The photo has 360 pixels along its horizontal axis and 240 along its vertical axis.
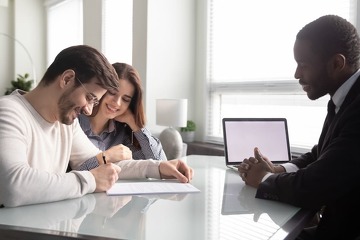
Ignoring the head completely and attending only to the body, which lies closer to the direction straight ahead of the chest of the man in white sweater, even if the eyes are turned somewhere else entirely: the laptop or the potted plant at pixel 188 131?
the laptop

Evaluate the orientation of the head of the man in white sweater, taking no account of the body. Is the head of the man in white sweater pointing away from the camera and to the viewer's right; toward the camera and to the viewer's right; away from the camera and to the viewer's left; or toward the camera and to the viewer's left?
toward the camera and to the viewer's right

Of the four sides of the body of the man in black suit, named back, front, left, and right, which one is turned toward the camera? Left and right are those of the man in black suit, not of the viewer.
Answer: left

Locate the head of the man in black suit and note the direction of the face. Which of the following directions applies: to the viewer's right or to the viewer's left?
to the viewer's left

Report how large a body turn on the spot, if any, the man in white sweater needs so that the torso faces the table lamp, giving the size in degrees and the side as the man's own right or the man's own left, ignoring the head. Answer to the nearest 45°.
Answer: approximately 90° to the man's own left

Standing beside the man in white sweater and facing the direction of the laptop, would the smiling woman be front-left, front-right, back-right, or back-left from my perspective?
front-left

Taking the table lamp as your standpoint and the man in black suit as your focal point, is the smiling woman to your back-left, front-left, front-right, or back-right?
front-right

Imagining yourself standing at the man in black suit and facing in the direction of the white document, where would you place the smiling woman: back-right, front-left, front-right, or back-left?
front-right

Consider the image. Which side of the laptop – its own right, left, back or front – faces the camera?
front

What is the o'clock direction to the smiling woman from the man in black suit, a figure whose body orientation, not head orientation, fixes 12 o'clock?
The smiling woman is roughly at 1 o'clock from the man in black suit.

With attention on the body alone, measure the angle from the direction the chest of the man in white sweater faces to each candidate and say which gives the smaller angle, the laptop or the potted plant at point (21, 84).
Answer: the laptop

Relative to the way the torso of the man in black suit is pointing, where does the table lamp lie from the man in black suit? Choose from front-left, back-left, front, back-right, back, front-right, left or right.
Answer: front-right

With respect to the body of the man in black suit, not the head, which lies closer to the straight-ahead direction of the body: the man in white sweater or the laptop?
the man in white sweater

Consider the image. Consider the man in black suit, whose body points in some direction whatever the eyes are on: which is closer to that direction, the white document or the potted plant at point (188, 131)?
the white document

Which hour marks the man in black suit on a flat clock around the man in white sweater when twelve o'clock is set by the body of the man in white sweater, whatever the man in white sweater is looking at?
The man in black suit is roughly at 11 o'clock from the man in white sweater.
